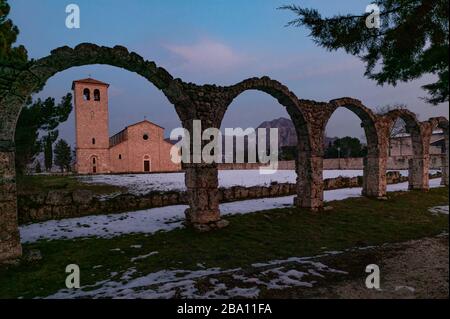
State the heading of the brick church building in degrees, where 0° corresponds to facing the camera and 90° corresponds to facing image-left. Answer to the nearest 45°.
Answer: approximately 0°

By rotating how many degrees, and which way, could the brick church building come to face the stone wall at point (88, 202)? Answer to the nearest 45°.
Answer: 0° — it already faces it

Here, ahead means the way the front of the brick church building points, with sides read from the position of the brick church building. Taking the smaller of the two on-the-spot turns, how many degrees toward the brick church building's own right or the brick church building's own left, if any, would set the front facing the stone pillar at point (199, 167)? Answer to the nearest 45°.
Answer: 0° — it already faces it

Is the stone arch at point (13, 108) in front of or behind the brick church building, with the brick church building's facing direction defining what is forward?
in front

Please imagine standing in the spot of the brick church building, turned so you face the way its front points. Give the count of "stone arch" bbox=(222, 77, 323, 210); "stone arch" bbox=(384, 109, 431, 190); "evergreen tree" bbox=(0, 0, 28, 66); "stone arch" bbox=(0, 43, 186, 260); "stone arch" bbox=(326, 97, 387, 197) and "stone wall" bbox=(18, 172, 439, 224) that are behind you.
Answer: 0

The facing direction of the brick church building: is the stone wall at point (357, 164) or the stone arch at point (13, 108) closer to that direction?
the stone arch

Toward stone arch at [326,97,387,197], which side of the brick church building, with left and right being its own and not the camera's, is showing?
front

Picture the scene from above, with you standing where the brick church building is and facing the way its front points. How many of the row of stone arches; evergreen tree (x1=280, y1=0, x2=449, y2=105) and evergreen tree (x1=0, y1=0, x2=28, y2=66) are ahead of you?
3

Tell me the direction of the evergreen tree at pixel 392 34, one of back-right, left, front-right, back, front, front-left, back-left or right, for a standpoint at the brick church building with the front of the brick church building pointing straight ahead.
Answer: front

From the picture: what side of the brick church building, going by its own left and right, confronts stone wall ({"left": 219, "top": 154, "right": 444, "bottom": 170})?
left

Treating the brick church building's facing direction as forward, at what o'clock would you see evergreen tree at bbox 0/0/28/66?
The evergreen tree is roughly at 12 o'clock from the brick church building.

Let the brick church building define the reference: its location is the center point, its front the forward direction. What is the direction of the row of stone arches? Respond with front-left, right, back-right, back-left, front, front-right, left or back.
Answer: front

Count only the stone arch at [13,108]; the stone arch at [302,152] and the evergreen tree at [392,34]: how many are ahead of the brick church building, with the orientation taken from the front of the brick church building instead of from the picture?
3

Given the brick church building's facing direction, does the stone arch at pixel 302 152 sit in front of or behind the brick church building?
in front
